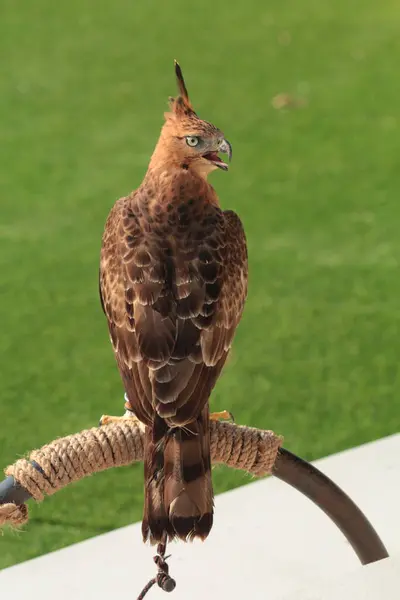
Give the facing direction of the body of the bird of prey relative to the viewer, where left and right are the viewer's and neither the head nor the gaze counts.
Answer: facing away from the viewer
